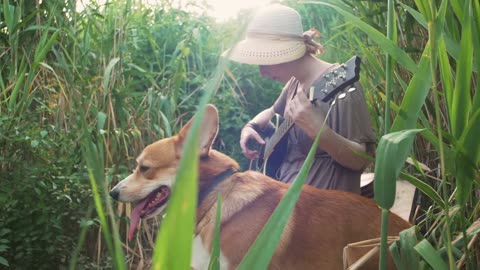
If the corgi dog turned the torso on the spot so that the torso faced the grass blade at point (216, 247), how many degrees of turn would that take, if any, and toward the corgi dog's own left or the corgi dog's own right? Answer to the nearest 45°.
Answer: approximately 90° to the corgi dog's own left

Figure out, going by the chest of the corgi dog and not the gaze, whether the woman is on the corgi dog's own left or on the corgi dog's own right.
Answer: on the corgi dog's own right

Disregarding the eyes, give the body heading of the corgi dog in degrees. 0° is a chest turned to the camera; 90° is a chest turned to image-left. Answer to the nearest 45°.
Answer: approximately 90°
